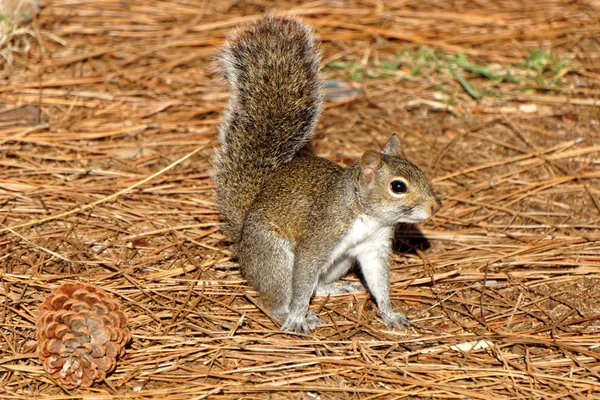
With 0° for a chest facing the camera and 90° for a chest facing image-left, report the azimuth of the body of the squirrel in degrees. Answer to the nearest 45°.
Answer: approximately 315°

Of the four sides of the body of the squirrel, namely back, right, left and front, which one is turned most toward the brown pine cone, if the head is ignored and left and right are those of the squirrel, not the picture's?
right
